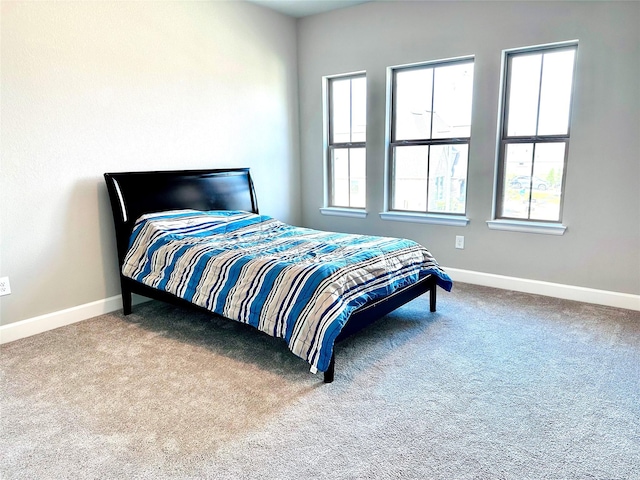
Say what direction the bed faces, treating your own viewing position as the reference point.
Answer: facing the viewer and to the right of the viewer

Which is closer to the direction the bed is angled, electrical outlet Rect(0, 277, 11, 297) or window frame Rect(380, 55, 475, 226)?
the window frame

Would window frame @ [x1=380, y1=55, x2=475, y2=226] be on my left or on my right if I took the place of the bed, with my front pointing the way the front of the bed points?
on my left

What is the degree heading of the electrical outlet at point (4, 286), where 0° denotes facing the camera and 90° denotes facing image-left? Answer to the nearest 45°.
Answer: approximately 315°

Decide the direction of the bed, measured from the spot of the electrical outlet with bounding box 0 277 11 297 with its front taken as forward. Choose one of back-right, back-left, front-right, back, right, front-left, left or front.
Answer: front

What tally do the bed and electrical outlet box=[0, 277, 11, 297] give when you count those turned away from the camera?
0

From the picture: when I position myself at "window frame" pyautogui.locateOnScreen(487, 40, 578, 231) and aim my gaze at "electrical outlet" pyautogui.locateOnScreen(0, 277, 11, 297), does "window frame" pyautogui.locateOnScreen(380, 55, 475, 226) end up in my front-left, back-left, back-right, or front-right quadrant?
front-right

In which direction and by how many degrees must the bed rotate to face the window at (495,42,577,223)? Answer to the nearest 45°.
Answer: approximately 45° to its left

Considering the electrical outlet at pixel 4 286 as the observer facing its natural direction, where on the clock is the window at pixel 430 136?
The window is roughly at 11 o'clock from the electrical outlet.

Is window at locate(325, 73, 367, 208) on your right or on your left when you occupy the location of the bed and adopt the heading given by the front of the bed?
on your left

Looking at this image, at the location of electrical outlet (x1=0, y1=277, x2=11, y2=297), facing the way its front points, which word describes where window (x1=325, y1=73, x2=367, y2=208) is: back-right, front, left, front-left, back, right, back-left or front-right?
front-left
